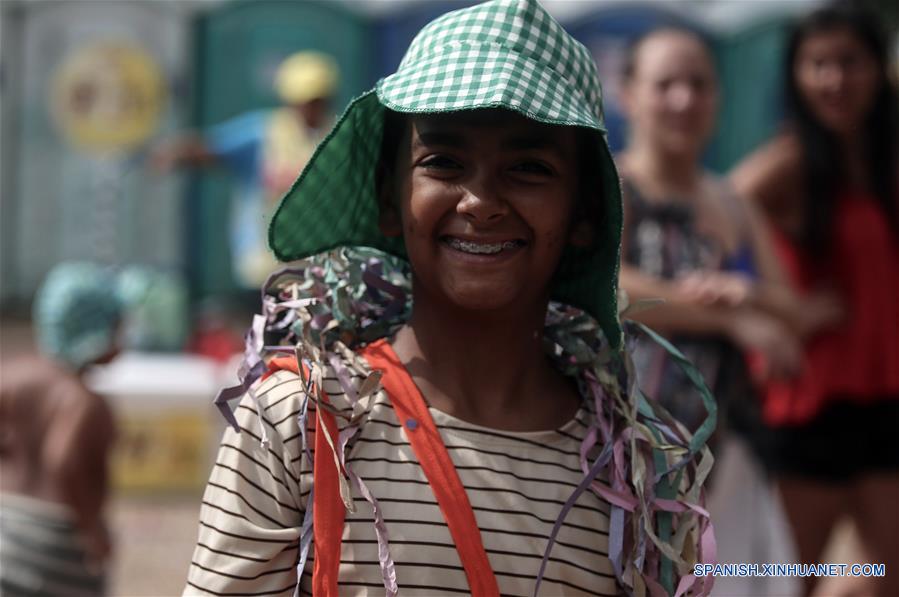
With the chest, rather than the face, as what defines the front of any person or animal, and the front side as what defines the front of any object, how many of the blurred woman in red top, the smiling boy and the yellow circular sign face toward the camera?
3

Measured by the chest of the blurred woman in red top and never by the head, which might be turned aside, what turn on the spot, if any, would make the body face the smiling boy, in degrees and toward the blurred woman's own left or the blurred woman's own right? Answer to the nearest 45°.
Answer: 0° — they already face them

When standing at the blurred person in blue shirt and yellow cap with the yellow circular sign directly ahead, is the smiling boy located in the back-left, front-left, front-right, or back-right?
back-left

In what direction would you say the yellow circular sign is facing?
toward the camera

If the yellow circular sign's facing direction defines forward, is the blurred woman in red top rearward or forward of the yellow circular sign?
forward

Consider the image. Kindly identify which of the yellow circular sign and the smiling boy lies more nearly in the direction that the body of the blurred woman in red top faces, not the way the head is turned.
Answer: the smiling boy

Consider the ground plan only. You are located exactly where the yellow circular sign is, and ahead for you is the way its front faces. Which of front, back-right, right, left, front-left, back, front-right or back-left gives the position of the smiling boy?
front

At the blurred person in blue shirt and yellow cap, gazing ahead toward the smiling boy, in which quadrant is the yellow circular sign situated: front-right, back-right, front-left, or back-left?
back-right

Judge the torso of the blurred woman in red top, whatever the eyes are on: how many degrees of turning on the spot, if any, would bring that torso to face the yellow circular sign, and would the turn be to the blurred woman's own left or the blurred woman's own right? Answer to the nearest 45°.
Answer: approximately 135° to the blurred woman's own right

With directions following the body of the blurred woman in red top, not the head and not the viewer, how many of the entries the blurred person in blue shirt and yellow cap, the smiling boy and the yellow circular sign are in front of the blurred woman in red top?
1

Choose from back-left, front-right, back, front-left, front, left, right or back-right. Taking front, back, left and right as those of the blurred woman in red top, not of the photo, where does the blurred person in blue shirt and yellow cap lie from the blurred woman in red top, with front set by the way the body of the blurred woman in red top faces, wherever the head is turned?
back-right
